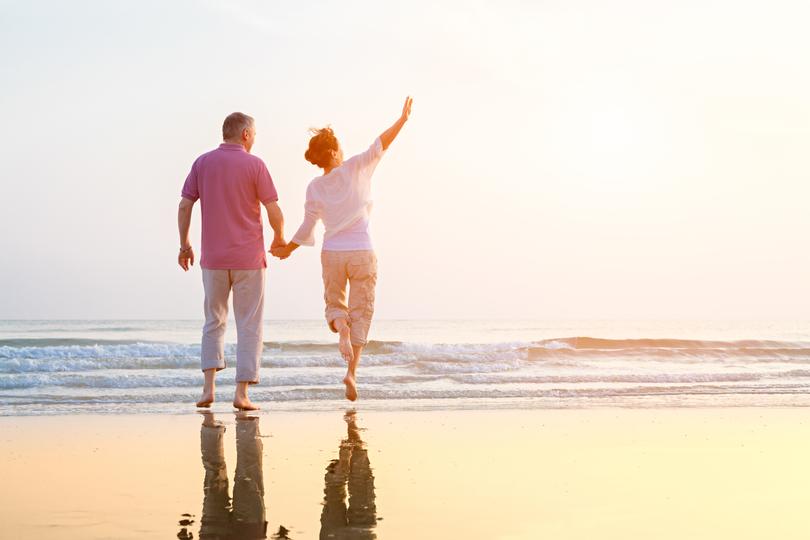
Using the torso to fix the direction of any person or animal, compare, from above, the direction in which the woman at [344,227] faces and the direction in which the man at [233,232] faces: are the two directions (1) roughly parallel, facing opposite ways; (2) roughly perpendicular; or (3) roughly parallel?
roughly parallel

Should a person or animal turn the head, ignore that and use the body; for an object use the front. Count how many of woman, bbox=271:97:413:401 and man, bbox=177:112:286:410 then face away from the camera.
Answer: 2

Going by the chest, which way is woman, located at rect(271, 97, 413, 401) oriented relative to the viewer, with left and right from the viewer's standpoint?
facing away from the viewer

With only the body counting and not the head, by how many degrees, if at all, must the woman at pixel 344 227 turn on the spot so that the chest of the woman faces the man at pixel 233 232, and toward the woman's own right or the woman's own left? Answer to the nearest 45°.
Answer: approximately 135° to the woman's own left

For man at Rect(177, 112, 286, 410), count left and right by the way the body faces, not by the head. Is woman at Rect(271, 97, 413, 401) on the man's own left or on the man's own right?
on the man's own right

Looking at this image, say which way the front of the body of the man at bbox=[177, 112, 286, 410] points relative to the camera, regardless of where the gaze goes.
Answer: away from the camera

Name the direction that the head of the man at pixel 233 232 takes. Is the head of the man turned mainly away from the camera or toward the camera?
away from the camera
